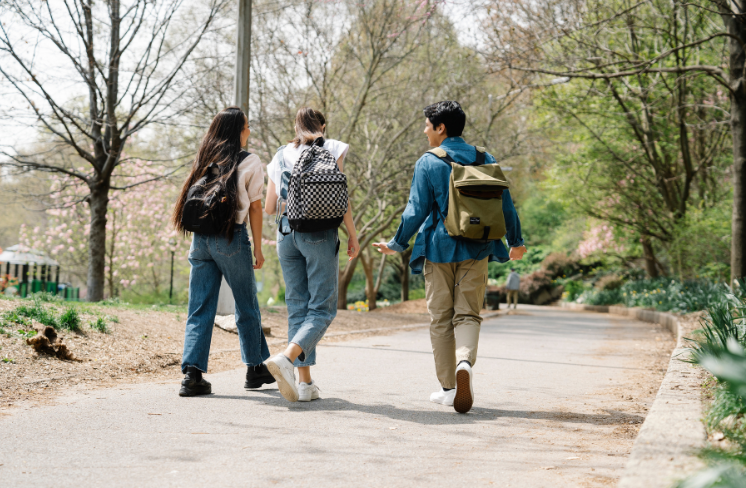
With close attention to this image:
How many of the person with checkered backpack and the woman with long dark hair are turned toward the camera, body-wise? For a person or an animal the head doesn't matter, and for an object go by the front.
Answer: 0

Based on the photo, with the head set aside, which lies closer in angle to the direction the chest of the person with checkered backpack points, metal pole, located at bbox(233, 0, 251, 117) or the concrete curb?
the metal pole

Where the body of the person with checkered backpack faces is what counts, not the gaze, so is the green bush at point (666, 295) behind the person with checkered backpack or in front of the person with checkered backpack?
in front

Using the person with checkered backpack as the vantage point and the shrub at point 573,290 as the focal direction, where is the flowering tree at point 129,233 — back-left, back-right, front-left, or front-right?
front-left

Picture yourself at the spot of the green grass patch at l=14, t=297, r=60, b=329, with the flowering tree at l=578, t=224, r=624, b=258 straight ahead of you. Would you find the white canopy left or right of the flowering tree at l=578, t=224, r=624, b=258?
left

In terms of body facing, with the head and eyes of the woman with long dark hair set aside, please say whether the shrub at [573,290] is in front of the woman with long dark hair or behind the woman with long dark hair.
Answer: in front

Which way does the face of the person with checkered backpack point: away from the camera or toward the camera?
away from the camera

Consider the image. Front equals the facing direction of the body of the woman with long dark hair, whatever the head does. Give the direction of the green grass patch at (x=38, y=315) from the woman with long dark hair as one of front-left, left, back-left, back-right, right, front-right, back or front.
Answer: left

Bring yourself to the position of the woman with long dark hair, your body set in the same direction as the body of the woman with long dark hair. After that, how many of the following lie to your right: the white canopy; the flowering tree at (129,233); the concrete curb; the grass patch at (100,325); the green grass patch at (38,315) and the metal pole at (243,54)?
1

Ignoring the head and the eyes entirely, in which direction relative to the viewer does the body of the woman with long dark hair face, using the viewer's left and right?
facing away from the viewer and to the right of the viewer

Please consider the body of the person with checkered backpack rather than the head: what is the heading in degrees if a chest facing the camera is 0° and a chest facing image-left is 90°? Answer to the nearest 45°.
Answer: approximately 180°

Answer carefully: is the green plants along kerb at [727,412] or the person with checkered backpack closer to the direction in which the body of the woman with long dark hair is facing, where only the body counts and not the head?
the person with checkered backpack

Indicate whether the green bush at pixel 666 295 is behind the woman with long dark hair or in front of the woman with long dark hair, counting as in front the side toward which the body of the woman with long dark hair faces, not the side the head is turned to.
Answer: in front

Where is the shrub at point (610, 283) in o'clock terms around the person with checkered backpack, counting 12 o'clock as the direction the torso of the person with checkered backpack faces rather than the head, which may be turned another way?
The shrub is roughly at 1 o'clock from the person with checkered backpack.

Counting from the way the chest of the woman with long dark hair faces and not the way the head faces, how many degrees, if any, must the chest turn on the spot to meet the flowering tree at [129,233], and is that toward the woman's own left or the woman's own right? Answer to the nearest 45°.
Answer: approximately 45° to the woman's own left

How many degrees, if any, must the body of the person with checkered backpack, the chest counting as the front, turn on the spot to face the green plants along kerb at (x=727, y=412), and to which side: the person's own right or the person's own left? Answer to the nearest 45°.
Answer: approximately 135° to the person's own right

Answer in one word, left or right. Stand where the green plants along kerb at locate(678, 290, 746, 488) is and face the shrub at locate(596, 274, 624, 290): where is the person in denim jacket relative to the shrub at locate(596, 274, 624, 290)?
left
